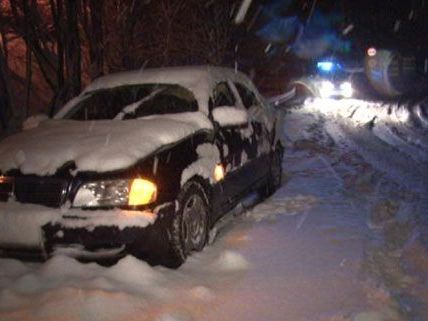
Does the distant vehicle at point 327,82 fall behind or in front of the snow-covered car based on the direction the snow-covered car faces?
behind

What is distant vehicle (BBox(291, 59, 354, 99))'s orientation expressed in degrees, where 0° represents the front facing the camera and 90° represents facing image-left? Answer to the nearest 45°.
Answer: approximately 0°

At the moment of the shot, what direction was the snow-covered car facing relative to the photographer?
facing the viewer and to the left of the viewer

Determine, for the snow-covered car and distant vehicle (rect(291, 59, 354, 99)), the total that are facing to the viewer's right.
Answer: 0

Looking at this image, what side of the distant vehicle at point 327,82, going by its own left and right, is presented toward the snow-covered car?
front
